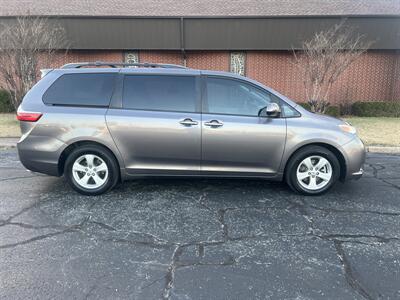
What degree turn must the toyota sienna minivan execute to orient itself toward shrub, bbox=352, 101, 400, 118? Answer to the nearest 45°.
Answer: approximately 45° to its left

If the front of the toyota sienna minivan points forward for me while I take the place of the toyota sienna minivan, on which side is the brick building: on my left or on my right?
on my left

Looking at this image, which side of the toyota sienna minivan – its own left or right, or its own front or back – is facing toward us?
right

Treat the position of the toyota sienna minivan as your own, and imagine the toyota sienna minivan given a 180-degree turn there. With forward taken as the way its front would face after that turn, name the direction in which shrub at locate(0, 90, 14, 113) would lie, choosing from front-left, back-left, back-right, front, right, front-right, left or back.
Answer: front-right
